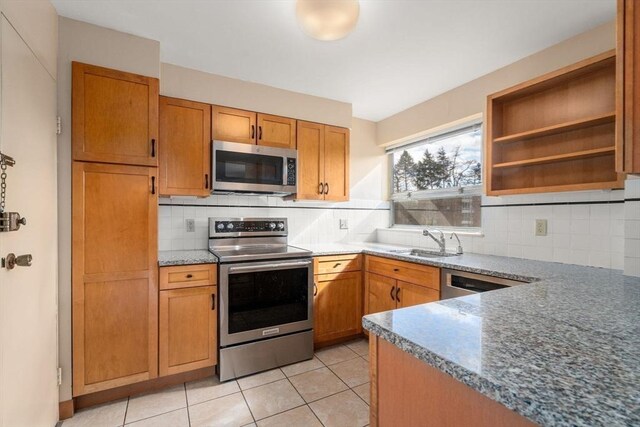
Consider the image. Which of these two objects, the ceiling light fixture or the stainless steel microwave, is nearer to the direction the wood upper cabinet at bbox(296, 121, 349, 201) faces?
the ceiling light fixture

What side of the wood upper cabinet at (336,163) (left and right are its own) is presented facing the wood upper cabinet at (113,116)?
right

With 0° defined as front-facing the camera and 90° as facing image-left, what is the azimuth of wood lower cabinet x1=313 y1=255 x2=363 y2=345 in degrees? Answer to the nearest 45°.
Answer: approximately 315°

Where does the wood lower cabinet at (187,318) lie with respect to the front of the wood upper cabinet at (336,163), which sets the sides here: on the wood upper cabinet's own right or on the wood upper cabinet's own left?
on the wood upper cabinet's own right

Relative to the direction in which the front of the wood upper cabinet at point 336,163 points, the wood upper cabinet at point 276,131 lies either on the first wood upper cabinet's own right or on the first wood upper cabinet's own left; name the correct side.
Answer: on the first wood upper cabinet's own right

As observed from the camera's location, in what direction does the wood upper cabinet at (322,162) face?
facing the viewer and to the right of the viewer

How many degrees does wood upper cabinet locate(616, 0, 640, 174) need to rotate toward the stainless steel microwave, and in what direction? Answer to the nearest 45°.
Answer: approximately 90° to its right

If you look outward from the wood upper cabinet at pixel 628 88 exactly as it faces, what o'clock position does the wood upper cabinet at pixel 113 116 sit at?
the wood upper cabinet at pixel 113 116 is roughly at 2 o'clock from the wood upper cabinet at pixel 628 88.
